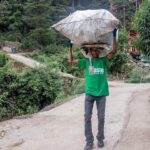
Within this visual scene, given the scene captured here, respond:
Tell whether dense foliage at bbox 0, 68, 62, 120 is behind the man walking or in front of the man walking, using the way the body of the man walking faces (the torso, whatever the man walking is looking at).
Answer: behind

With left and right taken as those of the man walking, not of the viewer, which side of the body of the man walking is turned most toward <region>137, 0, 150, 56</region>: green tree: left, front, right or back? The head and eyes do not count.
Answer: back

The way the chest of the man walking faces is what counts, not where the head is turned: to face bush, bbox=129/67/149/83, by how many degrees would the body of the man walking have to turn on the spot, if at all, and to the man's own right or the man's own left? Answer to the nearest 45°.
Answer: approximately 180°

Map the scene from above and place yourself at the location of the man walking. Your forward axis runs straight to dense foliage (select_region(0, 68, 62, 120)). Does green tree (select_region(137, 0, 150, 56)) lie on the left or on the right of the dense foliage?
right

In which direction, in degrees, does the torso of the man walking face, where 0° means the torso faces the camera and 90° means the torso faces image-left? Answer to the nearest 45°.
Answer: approximately 0°
